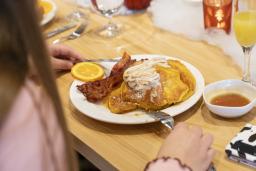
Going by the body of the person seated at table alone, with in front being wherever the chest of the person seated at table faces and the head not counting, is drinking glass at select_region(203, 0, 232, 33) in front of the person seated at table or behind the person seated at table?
in front

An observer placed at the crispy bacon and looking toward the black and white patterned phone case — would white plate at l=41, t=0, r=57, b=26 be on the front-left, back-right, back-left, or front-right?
back-left

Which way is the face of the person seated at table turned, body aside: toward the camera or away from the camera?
away from the camera

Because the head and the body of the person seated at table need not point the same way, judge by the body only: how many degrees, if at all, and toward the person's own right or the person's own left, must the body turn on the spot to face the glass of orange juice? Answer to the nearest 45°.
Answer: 0° — they already face it

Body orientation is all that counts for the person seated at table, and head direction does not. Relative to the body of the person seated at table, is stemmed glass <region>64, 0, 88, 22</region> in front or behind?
in front

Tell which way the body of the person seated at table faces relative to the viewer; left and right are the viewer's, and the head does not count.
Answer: facing away from the viewer and to the right of the viewer

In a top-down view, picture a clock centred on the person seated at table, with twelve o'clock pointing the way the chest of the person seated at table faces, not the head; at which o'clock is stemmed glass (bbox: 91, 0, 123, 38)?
The stemmed glass is roughly at 11 o'clock from the person seated at table.
